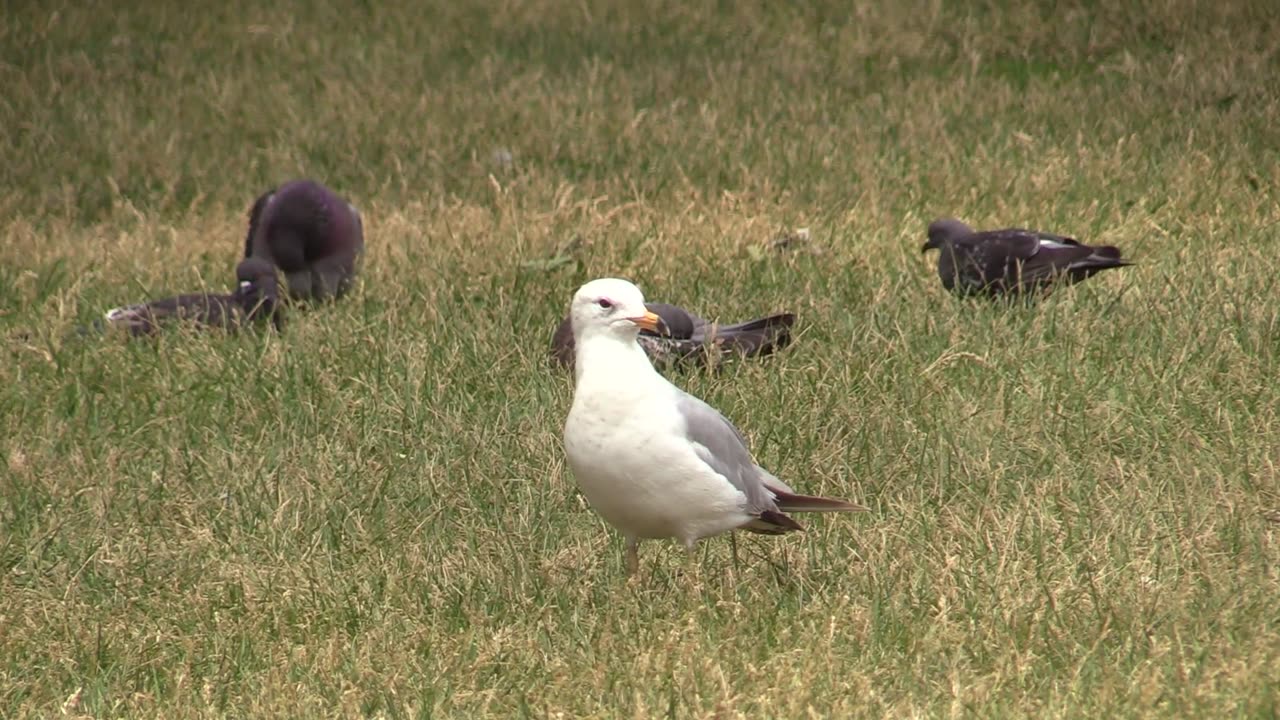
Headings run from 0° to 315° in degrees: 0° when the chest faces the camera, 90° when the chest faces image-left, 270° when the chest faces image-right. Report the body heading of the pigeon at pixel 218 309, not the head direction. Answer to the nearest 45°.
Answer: approximately 270°

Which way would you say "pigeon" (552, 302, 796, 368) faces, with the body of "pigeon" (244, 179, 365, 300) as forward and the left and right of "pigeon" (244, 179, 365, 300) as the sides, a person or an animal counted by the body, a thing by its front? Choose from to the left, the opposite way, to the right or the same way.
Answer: to the right

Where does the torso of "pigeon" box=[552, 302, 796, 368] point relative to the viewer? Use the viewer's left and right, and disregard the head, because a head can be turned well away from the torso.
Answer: facing to the left of the viewer

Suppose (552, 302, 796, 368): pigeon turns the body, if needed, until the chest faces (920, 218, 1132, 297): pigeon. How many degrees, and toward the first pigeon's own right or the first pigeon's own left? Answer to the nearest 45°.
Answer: approximately 135° to the first pigeon's own right

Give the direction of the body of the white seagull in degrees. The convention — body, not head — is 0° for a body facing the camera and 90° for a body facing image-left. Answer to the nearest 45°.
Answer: approximately 45°

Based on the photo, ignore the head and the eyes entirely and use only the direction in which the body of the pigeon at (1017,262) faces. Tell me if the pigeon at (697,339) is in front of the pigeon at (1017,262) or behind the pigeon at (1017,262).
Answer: in front

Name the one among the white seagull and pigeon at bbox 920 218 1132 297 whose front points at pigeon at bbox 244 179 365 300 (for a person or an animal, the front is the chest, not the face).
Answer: pigeon at bbox 920 218 1132 297

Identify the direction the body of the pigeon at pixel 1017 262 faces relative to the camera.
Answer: to the viewer's left

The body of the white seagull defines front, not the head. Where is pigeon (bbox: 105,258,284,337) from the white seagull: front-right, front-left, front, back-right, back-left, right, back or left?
right

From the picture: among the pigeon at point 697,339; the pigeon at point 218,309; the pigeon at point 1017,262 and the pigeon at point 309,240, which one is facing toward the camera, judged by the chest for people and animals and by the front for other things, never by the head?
the pigeon at point 309,240
